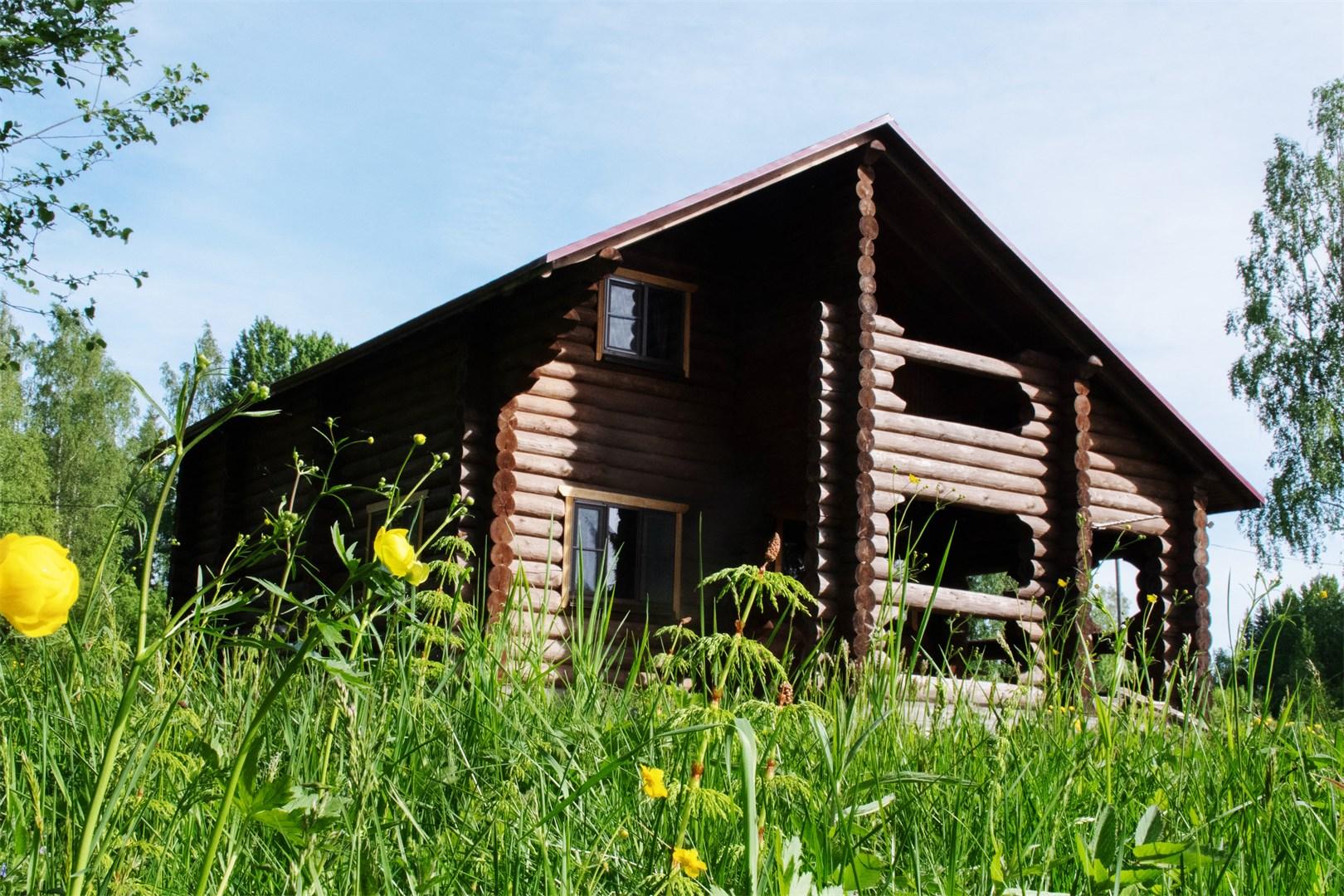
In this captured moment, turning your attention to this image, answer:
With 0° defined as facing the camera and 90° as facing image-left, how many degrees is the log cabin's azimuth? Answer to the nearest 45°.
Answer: approximately 315°

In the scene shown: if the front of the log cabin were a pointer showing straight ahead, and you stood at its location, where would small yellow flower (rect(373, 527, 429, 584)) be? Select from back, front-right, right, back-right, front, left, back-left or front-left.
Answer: front-right

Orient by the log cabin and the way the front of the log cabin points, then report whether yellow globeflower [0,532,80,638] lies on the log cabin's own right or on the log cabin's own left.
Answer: on the log cabin's own right

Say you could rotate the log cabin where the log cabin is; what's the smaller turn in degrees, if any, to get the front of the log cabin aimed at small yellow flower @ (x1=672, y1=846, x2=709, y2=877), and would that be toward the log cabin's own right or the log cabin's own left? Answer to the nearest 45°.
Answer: approximately 45° to the log cabin's own right

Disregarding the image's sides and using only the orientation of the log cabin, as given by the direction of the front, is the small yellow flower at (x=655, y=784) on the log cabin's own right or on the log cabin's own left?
on the log cabin's own right
